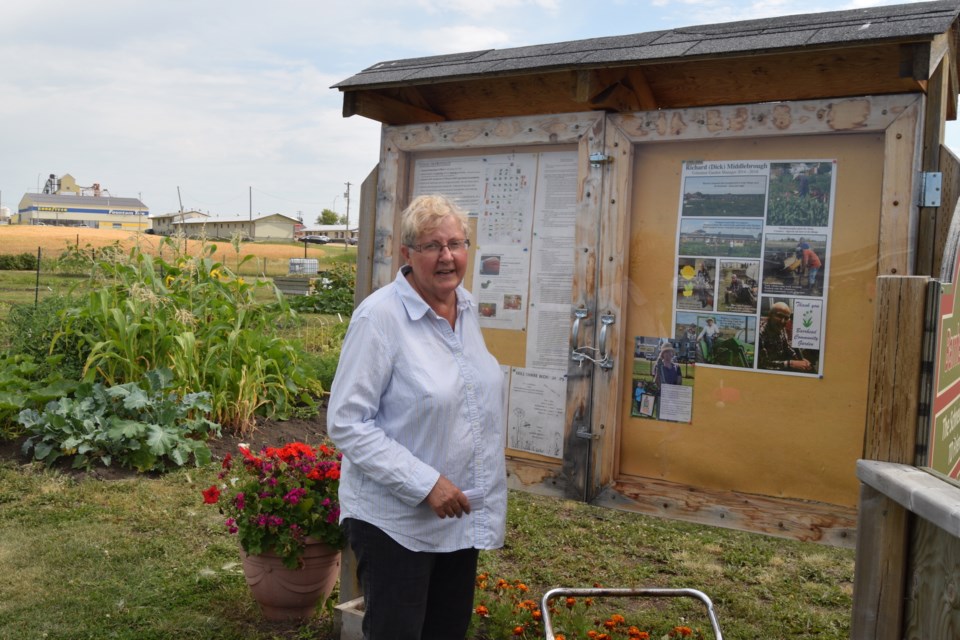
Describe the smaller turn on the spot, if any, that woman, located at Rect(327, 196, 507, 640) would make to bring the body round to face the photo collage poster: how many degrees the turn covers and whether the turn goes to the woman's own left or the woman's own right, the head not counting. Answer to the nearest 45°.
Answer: approximately 90° to the woman's own left

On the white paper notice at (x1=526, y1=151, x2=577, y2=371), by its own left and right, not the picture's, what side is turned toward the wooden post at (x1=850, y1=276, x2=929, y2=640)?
left

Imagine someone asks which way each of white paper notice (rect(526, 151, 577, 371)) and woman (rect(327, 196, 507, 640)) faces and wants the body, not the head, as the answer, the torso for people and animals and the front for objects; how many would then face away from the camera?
0

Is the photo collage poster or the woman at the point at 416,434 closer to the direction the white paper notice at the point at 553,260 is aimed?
the woman

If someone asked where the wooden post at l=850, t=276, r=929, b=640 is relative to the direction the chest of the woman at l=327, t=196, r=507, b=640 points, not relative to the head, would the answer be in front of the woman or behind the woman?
in front

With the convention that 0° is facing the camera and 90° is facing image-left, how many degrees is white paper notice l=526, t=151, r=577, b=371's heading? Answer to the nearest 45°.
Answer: approximately 45°

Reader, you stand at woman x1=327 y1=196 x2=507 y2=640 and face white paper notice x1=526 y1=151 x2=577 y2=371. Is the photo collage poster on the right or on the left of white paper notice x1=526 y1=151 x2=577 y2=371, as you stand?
right

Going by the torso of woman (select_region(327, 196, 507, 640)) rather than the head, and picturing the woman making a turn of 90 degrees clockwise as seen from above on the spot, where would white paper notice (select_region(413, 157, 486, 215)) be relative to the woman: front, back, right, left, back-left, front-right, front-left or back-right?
back-right
